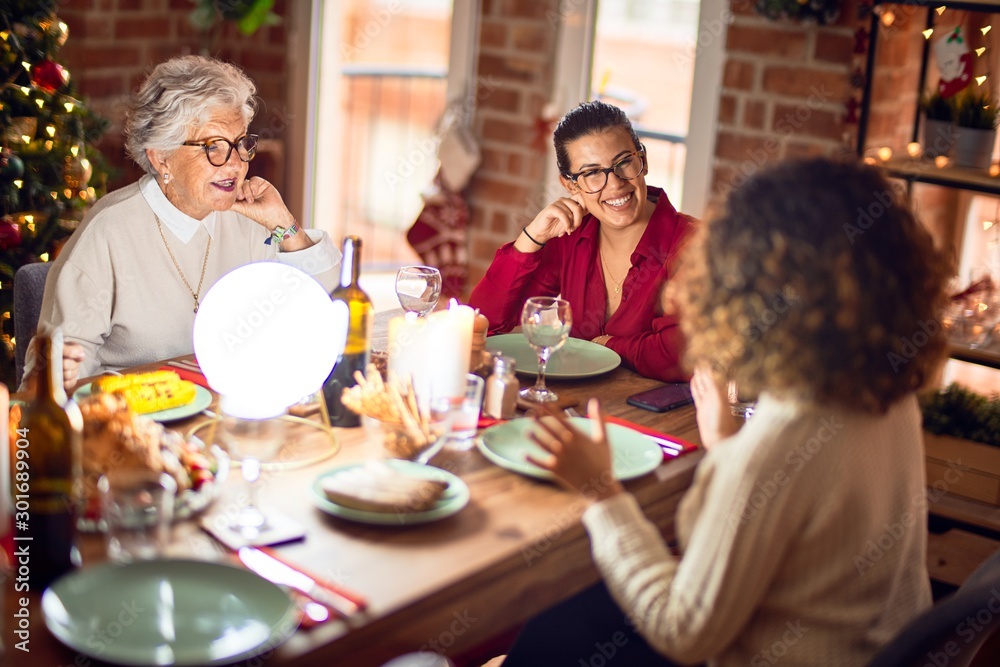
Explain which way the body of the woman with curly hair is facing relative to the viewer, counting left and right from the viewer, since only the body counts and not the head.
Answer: facing away from the viewer and to the left of the viewer

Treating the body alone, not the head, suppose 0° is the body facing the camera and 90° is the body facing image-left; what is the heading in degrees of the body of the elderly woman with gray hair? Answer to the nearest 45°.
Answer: approximately 315°

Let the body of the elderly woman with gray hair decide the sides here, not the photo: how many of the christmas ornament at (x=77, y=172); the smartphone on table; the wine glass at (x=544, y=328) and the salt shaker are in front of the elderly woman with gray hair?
3

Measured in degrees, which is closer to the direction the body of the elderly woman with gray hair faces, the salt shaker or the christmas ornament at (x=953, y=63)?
the salt shaker

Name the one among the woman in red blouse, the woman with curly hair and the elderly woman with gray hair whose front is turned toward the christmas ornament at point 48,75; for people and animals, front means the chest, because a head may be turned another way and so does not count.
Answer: the woman with curly hair

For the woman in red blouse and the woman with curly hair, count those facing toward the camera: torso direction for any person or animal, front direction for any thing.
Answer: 1

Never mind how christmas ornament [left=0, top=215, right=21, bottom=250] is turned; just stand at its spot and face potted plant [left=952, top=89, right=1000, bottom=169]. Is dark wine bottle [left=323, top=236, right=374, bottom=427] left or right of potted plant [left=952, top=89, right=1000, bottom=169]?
right

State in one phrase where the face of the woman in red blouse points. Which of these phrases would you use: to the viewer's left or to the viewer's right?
to the viewer's right

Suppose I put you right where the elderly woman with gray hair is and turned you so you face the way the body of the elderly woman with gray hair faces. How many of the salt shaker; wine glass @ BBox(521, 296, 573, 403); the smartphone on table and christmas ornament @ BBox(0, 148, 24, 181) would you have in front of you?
3

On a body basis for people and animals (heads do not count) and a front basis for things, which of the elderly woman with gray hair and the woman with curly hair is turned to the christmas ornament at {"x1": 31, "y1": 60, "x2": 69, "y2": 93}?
the woman with curly hair

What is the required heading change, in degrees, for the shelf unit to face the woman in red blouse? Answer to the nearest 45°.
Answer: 0° — it already faces them

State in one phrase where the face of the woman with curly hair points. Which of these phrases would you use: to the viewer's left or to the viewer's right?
to the viewer's left

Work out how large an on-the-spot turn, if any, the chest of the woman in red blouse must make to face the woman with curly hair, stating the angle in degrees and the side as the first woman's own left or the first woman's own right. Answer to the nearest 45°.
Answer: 0° — they already face them
